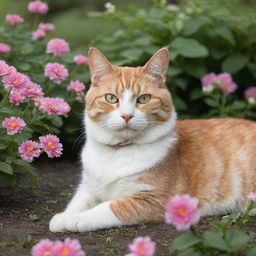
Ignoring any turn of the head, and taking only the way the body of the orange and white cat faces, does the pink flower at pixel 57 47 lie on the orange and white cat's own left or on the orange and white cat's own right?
on the orange and white cat's own right

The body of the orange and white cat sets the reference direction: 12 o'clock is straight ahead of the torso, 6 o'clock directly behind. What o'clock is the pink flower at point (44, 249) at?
The pink flower is roughly at 11 o'clock from the orange and white cat.

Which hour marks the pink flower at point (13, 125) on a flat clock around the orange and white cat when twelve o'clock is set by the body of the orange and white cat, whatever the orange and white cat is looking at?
The pink flower is roughly at 1 o'clock from the orange and white cat.

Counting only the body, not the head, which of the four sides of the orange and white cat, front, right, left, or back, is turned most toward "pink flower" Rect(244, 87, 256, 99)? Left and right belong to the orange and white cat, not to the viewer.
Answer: back

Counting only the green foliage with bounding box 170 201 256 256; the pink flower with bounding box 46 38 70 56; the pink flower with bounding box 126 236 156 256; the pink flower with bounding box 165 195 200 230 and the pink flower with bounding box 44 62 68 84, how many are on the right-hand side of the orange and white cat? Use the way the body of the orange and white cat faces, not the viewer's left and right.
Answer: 2

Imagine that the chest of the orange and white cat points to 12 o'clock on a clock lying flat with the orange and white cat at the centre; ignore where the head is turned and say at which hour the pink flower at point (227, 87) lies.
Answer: The pink flower is roughly at 5 o'clock from the orange and white cat.

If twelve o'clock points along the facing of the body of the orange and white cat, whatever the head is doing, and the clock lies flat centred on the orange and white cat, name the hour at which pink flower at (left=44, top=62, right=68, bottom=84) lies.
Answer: The pink flower is roughly at 3 o'clock from the orange and white cat.

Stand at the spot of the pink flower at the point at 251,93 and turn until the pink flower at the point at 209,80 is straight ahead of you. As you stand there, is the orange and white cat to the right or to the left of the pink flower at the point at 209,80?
left

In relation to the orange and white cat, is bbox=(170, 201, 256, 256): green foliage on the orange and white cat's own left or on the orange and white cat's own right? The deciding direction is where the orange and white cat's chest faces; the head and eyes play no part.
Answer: on the orange and white cat's own left

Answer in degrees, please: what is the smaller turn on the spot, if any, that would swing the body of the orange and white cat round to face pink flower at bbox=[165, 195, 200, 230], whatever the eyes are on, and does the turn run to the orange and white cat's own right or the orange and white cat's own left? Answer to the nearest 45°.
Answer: approximately 45° to the orange and white cat's own left

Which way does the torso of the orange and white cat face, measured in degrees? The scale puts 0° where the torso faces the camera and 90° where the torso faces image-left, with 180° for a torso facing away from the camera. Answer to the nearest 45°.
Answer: approximately 45°
